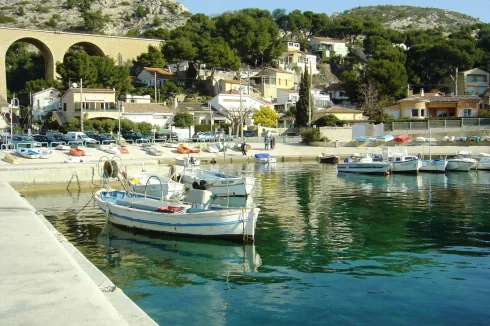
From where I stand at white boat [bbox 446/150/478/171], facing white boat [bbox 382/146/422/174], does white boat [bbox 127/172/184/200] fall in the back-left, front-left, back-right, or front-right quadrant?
front-left

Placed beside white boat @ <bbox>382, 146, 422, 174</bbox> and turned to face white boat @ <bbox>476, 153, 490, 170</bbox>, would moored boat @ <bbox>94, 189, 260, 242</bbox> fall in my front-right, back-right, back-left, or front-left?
back-right

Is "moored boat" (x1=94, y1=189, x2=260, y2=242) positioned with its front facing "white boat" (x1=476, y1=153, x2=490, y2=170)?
no

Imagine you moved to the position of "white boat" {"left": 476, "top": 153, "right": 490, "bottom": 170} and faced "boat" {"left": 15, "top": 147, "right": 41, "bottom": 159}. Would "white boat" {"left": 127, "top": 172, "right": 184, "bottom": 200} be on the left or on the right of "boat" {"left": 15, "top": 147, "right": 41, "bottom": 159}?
left

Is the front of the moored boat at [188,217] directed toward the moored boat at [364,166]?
no

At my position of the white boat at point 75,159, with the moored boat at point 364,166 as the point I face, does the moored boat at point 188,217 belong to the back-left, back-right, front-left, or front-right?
front-right
